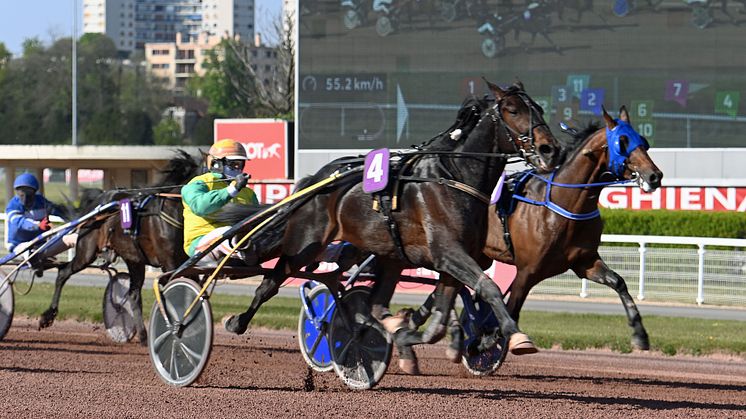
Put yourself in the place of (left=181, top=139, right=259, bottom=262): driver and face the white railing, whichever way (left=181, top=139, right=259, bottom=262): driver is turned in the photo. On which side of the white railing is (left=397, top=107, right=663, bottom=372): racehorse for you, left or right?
right

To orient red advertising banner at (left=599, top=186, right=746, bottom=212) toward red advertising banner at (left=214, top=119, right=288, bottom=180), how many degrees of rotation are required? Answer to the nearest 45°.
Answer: approximately 135° to its right

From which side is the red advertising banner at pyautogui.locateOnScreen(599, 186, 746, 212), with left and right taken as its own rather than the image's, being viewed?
front

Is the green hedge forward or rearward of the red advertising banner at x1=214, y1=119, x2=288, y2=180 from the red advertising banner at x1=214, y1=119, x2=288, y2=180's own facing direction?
forward

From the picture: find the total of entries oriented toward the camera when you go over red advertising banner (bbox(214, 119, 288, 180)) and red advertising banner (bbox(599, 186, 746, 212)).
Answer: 2

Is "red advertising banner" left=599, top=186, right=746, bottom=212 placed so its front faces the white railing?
yes

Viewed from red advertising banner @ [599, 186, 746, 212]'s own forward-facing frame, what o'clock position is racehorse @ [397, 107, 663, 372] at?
The racehorse is roughly at 12 o'clock from the red advertising banner.

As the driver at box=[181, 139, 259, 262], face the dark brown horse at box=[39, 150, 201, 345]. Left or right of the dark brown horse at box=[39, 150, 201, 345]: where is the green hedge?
right

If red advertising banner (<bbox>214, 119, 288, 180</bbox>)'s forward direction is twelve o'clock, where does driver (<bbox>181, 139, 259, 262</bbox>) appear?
The driver is roughly at 12 o'clock from the red advertising banner.

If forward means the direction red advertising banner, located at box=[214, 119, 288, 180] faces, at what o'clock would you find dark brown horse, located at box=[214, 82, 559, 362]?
The dark brown horse is roughly at 12 o'clock from the red advertising banner.
